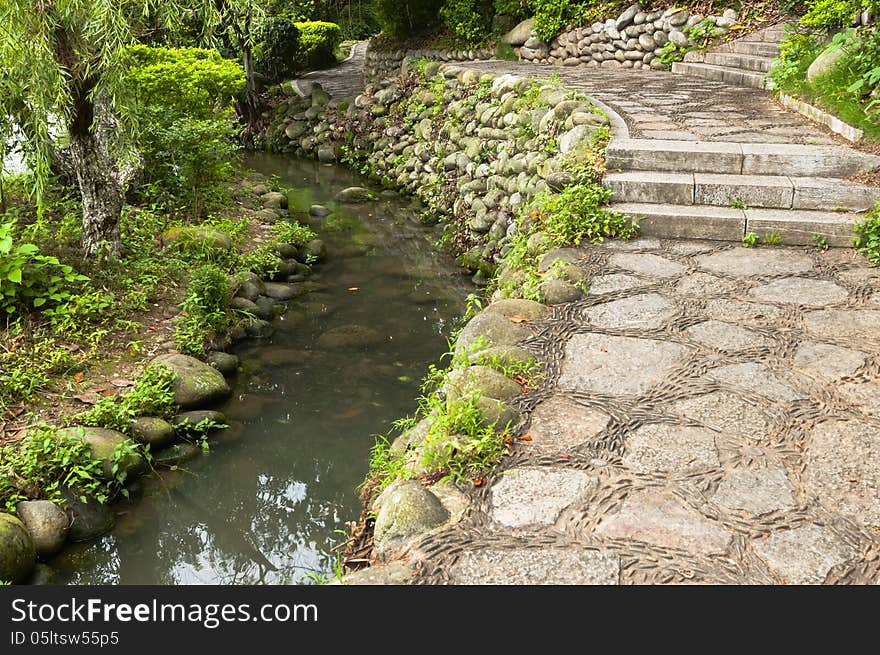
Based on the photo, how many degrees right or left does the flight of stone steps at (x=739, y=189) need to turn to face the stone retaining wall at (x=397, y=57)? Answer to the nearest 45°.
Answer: approximately 135° to its right

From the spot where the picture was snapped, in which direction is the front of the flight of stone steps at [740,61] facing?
facing the viewer and to the left of the viewer

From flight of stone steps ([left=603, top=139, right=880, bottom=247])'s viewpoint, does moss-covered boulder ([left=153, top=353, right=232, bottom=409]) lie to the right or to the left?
on its right

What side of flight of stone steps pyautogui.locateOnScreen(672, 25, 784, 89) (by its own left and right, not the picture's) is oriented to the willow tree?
front

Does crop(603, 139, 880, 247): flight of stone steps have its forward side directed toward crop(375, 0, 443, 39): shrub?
no

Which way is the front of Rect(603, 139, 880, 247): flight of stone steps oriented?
toward the camera

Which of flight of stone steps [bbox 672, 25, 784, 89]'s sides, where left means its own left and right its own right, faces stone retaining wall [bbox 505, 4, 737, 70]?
right

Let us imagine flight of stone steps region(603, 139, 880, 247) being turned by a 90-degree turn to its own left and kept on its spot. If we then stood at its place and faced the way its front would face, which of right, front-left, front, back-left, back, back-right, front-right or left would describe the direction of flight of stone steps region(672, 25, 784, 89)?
left

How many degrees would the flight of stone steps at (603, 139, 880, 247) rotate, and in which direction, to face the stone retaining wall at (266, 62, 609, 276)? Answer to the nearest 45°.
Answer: approximately 135° to its right

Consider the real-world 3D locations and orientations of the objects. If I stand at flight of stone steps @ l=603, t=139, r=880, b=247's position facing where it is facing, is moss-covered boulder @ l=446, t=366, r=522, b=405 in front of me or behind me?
in front
